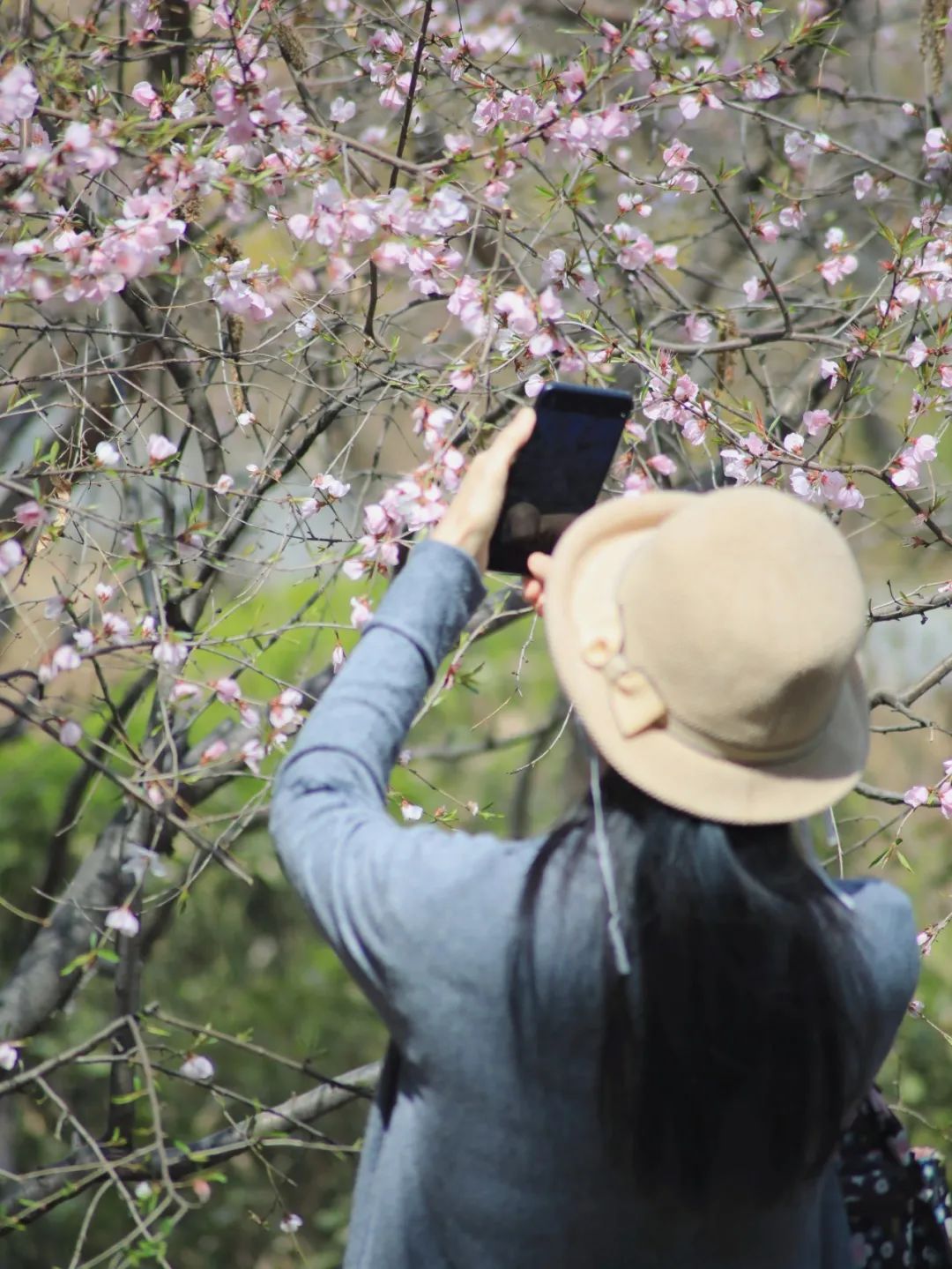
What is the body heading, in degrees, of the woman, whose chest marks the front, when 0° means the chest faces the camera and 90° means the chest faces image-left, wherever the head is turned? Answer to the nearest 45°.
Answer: approximately 180°

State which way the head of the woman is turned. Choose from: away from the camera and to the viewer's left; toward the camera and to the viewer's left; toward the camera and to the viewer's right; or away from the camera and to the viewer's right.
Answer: away from the camera and to the viewer's left
